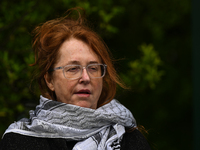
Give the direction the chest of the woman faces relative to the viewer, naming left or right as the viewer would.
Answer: facing the viewer and to the right of the viewer
